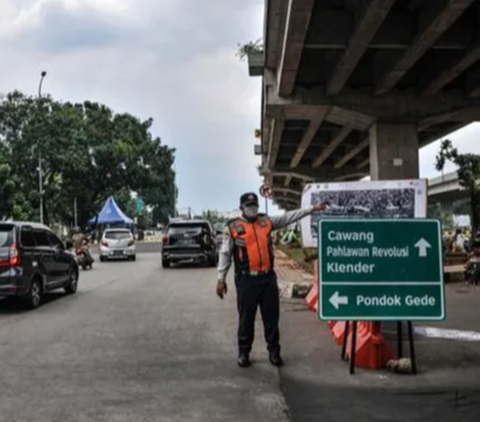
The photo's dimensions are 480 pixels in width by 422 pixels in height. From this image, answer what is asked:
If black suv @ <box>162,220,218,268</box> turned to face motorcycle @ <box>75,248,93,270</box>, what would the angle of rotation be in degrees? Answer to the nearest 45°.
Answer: approximately 90° to its left

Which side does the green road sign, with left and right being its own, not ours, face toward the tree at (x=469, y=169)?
back

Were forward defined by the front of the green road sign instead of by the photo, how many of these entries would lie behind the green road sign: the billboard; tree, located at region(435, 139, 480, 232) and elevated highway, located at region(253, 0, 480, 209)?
3

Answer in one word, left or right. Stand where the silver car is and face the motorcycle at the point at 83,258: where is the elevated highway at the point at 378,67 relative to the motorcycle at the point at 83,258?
left

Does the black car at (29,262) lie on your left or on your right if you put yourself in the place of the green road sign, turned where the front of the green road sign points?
on your right

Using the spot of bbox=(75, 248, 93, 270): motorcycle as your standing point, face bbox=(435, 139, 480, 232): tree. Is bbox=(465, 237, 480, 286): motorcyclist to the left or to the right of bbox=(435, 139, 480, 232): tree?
right

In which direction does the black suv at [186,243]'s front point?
away from the camera

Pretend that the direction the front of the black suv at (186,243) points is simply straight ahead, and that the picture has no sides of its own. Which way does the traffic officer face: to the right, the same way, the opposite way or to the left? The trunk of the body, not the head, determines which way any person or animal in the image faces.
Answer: the opposite way

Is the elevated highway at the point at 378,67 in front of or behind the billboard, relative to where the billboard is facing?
behind

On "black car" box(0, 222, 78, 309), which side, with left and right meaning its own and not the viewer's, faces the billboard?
right

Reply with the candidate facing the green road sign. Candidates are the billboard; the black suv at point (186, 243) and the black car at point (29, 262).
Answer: the billboard

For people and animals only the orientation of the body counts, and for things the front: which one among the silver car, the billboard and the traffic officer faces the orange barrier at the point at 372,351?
the billboard
